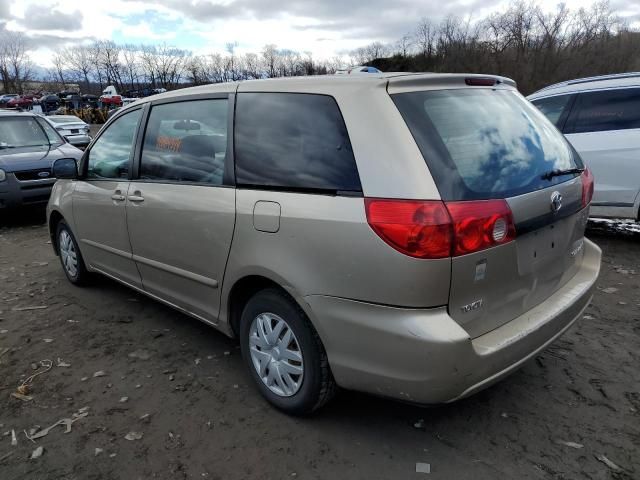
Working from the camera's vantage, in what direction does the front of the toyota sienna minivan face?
facing away from the viewer and to the left of the viewer

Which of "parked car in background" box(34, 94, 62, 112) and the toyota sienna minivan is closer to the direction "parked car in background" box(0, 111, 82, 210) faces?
the toyota sienna minivan

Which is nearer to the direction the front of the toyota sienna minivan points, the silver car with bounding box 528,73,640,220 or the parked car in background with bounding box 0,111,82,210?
the parked car in background

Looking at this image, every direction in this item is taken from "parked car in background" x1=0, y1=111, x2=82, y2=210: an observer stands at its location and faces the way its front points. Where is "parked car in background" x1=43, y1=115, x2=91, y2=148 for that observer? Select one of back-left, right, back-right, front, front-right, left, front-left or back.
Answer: back-left

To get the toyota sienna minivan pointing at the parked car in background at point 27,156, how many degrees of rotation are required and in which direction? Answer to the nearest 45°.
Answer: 0° — it already faces it

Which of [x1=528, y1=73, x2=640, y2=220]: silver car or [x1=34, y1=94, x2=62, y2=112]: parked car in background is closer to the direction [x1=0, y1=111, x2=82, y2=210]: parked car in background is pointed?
the silver car

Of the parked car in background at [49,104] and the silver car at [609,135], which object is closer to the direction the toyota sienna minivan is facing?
the parked car in background

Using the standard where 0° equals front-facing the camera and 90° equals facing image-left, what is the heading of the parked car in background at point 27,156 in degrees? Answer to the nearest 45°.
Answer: approximately 315°
